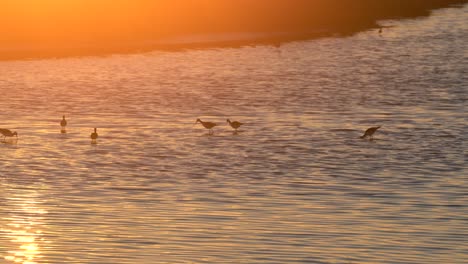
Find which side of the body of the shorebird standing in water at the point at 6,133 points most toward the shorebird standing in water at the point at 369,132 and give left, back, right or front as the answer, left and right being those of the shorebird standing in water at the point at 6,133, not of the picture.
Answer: front

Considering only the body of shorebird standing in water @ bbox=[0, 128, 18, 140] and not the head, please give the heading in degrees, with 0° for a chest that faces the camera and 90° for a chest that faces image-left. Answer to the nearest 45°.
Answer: approximately 270°
